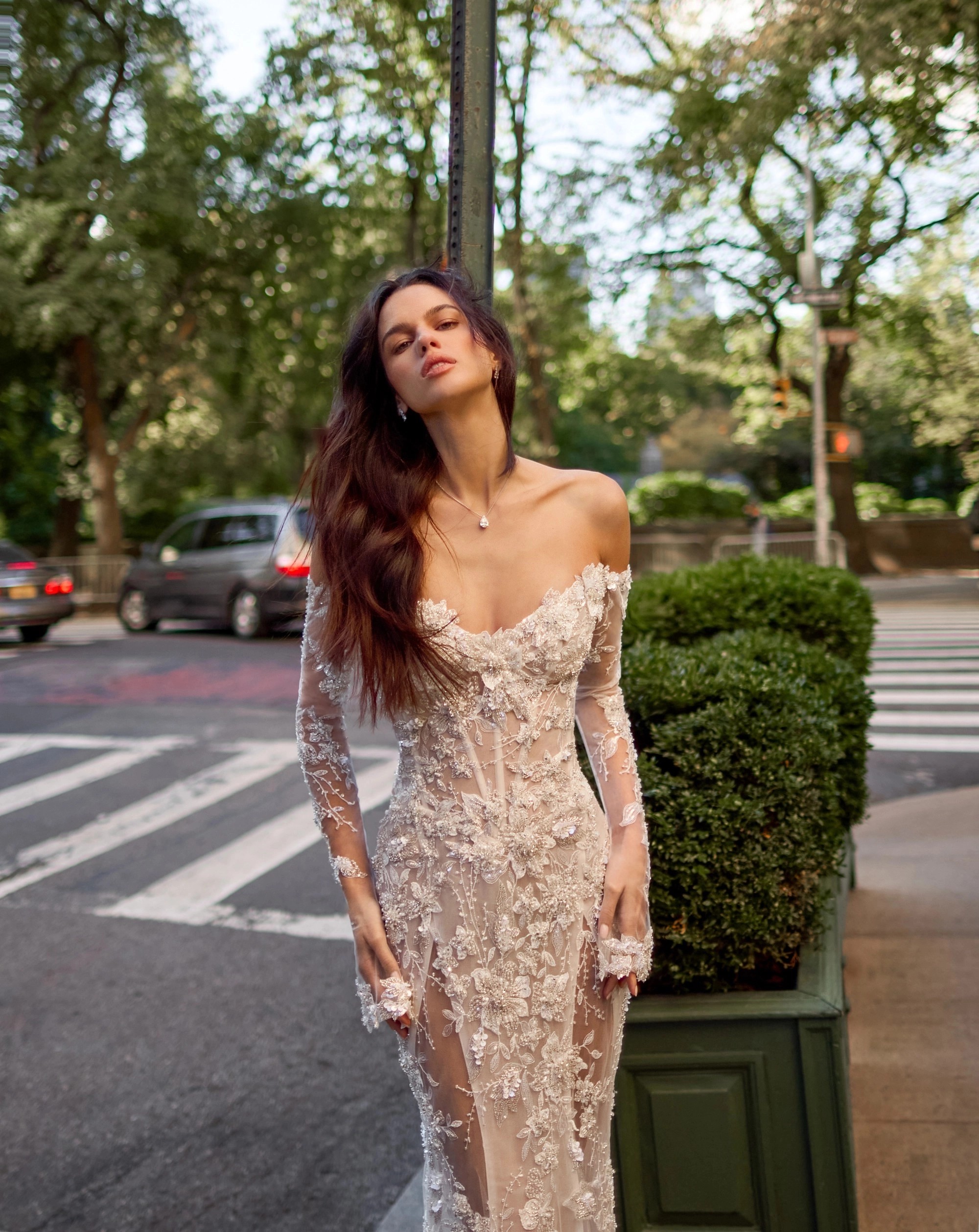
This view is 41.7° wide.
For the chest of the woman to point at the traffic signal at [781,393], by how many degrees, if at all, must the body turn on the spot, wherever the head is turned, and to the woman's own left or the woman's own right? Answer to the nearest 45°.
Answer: approximately 180°

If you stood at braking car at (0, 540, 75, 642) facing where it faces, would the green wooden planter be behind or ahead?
behind

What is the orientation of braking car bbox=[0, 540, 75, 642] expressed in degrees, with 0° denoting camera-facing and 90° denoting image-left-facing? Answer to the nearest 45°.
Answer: approximately 135°

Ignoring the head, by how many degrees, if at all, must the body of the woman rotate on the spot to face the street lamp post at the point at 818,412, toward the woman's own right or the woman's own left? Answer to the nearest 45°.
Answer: approximately 180°

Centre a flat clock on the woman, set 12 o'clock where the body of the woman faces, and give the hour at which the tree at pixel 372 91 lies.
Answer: The tree is roughly at 6 o'clock from the woman.

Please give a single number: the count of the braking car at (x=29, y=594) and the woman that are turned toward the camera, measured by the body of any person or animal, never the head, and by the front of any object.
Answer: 1

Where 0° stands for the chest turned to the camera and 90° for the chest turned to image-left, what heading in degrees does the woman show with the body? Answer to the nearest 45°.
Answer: approximately 0°

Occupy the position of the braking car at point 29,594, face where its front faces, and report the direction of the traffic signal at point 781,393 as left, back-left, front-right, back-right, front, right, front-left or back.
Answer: back-right

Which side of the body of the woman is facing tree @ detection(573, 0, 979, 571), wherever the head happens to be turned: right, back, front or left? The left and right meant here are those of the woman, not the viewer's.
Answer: back

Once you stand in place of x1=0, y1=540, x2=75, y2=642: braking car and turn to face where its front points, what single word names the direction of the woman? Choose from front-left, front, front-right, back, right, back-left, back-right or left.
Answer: back-left
